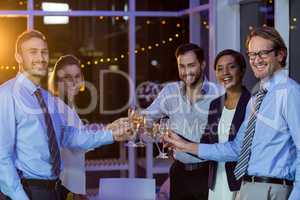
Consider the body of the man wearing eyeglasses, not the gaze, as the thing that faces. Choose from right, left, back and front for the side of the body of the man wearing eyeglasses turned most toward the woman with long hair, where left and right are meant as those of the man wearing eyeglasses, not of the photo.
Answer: right

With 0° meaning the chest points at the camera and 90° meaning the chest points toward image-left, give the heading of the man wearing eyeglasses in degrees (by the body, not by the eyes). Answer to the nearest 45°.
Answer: approximately 45°

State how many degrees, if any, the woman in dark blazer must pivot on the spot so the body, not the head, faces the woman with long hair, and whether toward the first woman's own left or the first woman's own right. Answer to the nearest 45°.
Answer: approximately 45° to the first woman's own right
